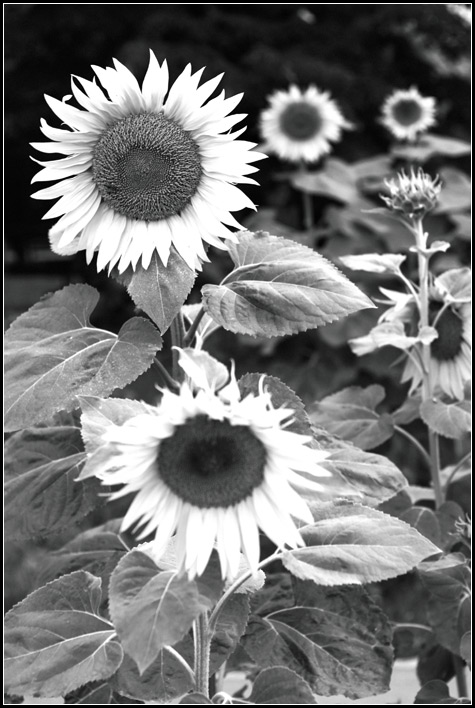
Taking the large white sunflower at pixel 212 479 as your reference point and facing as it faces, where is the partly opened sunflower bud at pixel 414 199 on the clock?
The partly opened sunflower bud is roughly at 7 o'clock from the large white sunflower.

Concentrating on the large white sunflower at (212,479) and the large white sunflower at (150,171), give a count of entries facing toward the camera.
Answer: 2

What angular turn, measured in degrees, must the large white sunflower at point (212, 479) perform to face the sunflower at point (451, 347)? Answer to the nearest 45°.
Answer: approximately 135° to its left

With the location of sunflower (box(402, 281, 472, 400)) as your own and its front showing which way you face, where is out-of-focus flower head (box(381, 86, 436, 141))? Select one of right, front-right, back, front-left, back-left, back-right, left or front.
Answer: back

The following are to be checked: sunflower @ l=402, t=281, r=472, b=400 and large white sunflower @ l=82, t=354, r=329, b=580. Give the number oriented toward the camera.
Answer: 2

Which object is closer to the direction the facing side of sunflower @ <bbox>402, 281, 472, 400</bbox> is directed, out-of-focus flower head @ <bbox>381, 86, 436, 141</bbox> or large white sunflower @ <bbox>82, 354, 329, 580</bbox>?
the large white sunflower

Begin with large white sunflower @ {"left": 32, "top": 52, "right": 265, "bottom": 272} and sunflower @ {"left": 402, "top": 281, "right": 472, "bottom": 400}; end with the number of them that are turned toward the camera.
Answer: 2

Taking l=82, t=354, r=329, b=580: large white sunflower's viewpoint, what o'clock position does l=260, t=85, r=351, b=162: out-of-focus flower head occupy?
The out-of-focus flower head is roughly at 6 o'clock from the large white sunflower.

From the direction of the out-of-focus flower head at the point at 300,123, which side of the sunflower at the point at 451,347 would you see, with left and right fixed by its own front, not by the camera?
back

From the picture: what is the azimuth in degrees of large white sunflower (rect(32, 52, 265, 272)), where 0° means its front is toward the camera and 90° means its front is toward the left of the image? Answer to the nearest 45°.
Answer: approximately 0°
